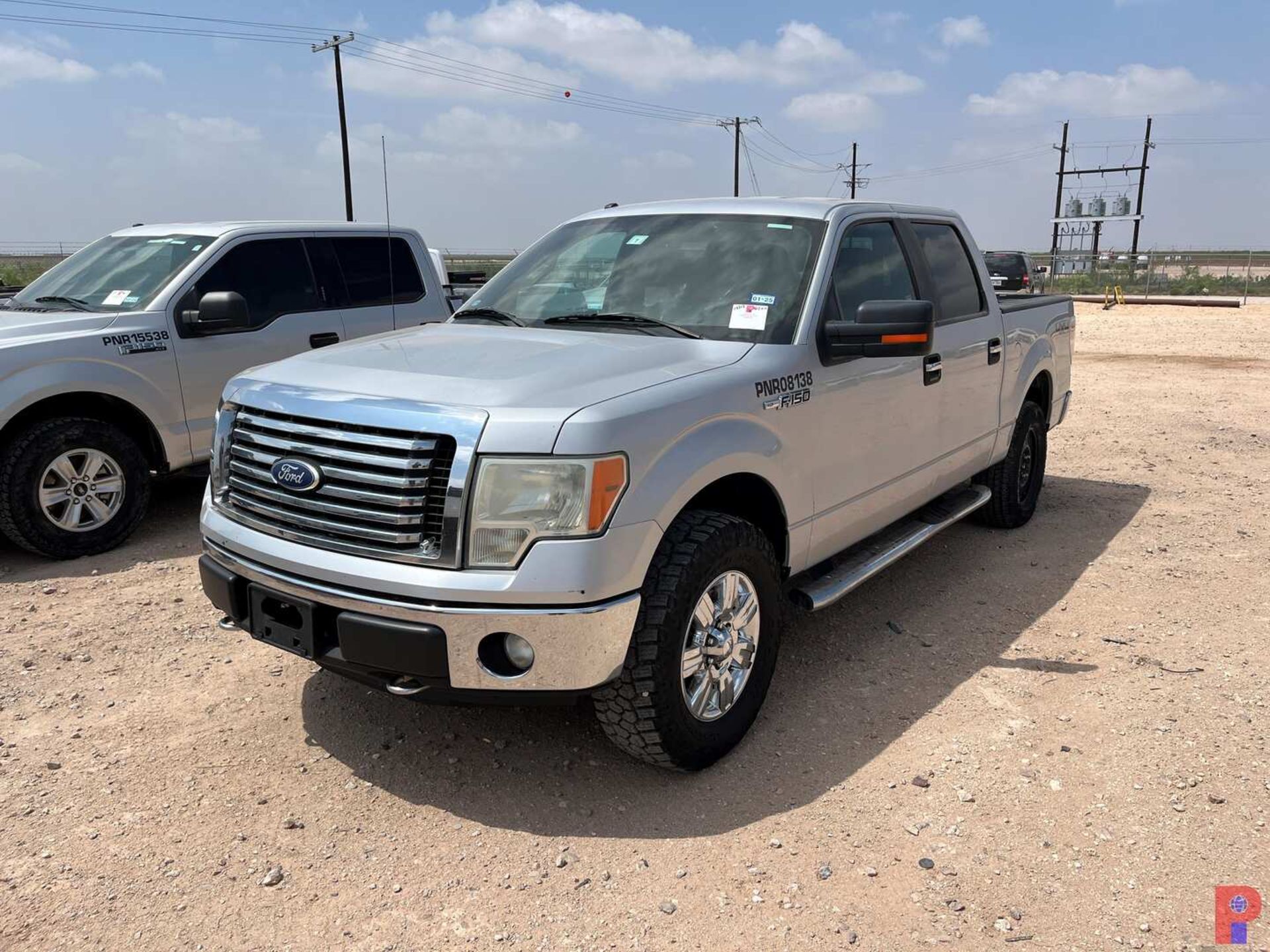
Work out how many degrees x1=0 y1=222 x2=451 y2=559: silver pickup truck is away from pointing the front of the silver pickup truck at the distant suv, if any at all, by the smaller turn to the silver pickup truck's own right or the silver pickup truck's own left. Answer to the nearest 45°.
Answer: approximately 180°

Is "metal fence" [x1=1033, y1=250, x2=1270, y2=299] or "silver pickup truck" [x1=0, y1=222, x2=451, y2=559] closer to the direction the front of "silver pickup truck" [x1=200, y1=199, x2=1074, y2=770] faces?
the silver pickup truck

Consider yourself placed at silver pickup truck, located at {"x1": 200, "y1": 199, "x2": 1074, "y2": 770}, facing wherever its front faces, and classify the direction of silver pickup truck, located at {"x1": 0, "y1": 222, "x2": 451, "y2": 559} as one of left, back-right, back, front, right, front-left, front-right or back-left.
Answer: right

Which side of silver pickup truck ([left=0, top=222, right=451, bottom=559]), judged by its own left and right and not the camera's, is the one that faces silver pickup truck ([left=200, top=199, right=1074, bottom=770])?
left

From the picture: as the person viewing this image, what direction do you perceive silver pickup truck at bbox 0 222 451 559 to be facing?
facing the viewer and to the left of the viewer

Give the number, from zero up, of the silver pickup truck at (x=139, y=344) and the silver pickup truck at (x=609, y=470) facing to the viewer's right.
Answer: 0

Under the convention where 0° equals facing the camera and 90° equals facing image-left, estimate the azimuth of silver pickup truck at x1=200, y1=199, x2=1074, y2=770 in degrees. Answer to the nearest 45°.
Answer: approximately 45°

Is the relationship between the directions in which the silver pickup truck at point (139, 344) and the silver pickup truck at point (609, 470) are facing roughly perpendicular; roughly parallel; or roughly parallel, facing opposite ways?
roughly parallel

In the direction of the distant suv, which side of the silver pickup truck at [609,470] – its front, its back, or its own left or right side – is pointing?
back
